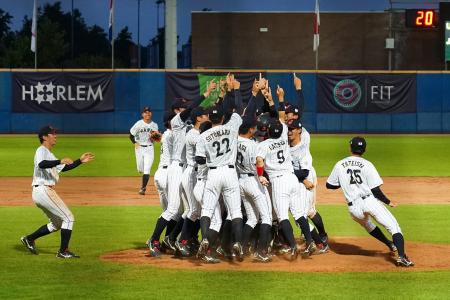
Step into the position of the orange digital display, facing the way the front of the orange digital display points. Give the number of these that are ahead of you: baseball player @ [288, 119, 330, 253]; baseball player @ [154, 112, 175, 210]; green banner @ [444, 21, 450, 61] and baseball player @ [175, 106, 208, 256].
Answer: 3

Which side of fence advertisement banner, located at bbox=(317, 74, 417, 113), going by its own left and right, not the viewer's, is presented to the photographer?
front

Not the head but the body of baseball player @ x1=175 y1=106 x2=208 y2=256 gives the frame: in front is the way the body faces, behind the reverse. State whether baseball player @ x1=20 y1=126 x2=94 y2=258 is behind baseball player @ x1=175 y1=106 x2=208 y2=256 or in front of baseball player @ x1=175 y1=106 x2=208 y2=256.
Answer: behind

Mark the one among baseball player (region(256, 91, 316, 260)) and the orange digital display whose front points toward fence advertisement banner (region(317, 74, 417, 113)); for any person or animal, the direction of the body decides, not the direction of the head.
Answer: the baseball player

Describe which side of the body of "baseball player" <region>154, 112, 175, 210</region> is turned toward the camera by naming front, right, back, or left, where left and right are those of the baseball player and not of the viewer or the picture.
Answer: right

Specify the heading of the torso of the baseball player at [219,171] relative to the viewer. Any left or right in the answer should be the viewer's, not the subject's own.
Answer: facing away from the viewer

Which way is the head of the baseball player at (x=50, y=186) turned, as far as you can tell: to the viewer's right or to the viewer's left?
to the viewer's right

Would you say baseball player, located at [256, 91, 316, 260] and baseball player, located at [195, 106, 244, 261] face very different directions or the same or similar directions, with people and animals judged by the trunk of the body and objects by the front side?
same or similar directions

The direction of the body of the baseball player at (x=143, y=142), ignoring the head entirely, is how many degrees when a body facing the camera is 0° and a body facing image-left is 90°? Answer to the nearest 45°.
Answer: approximately 0°

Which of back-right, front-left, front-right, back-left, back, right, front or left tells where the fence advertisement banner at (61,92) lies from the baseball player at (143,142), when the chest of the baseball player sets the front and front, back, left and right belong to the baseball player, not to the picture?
back

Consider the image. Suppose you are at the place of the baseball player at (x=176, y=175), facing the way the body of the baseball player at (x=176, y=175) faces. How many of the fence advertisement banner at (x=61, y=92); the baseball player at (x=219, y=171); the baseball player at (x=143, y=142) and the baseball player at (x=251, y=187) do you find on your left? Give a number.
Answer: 2

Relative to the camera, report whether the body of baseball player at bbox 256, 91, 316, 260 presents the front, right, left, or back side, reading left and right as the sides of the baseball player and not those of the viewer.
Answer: back

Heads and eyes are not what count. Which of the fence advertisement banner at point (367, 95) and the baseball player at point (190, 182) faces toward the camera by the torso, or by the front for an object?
the fence advertisement banner
